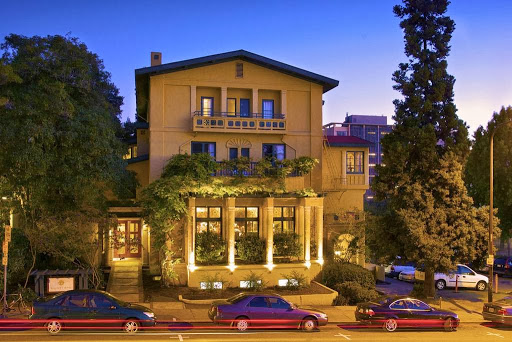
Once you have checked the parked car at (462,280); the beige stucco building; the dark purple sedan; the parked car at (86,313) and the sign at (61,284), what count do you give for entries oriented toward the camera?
2

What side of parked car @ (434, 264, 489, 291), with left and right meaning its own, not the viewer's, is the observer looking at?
right

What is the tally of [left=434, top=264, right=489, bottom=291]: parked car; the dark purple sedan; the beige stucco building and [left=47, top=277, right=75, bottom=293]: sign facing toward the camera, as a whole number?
2
